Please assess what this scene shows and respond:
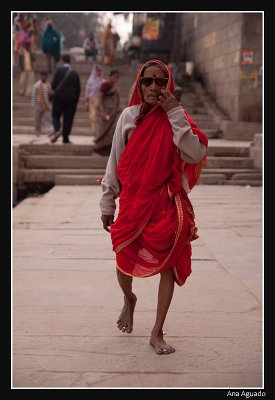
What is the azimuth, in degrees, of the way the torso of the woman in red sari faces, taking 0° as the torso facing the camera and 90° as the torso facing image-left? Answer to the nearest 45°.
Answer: approximately 0°

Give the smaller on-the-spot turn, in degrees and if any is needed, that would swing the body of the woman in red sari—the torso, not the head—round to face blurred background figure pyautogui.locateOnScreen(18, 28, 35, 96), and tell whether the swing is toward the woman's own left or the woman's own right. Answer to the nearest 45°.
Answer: approximately 180°

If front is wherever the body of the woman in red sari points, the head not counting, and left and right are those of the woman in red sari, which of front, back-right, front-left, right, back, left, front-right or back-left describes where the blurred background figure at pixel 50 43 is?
back

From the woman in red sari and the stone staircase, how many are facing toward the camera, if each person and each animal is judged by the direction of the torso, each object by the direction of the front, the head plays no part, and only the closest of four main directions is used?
2

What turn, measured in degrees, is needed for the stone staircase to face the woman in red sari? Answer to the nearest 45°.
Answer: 0° — it already faces them

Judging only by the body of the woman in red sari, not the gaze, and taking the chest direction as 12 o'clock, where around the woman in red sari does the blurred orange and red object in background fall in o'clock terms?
The blurred orange and red object in background is roughly at 6 o'clock from the woman in red sari.

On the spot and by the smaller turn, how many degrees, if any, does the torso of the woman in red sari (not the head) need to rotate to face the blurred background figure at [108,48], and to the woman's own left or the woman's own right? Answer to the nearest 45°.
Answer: approximately 180°

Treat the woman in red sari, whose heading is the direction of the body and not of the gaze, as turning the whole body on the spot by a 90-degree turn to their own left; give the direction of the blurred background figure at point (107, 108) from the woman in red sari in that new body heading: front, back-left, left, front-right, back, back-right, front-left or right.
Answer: left
